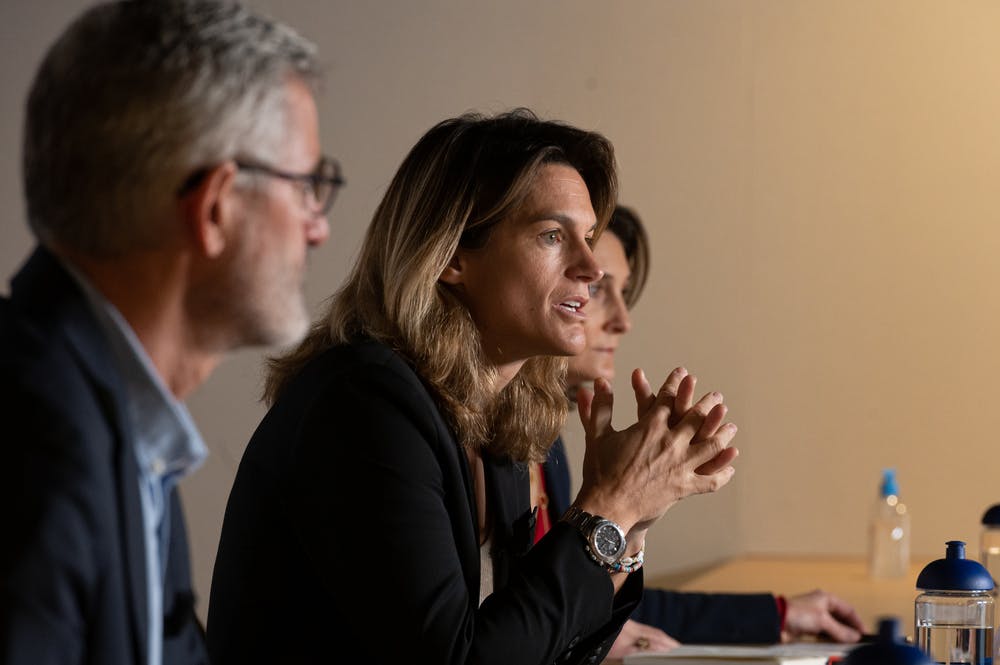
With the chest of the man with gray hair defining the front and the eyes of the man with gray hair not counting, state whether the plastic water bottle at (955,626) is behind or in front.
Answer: in front

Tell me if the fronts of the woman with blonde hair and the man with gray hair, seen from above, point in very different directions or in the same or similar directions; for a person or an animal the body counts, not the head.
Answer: same or similar directions

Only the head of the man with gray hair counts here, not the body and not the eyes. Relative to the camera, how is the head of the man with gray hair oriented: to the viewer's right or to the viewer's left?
to the viewer's right

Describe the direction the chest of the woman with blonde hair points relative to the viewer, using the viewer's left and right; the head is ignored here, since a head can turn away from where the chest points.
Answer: facing to the right of the viewer

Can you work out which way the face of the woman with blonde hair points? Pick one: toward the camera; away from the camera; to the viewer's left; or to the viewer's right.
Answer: to the viewer's right

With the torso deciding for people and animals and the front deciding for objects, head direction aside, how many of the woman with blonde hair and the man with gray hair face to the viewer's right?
2

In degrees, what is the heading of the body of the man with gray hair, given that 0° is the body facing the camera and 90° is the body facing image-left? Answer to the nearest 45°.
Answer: approximately 270°

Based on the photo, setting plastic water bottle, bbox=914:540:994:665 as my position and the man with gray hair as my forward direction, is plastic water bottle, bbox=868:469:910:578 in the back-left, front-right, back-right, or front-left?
back-right
